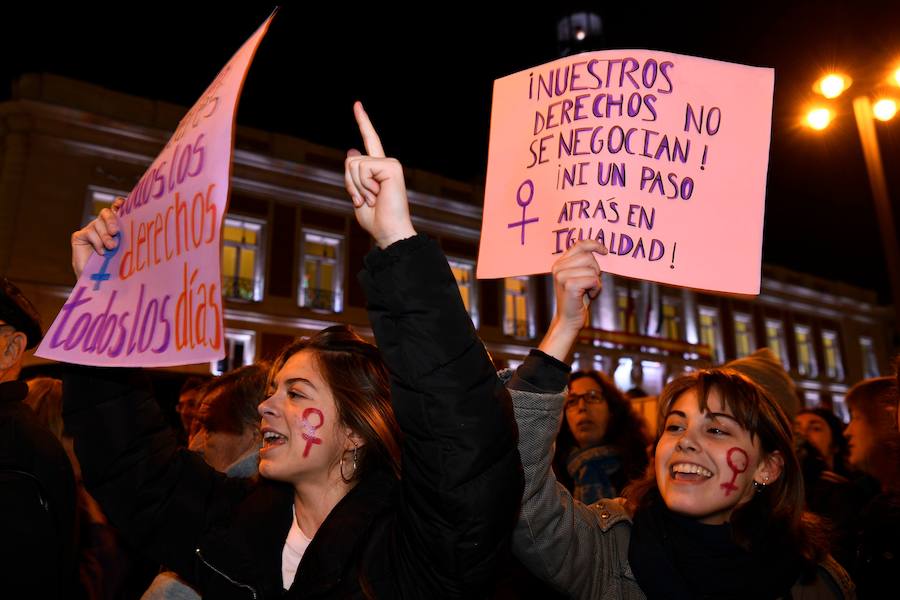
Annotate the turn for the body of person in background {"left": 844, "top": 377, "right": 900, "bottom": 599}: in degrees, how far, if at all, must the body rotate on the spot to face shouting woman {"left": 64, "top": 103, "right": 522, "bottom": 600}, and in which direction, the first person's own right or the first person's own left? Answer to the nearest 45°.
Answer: approximately 45° to the first person's own left

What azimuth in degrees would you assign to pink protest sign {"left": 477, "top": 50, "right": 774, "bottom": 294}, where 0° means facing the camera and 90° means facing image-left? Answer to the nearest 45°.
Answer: approximately 0°

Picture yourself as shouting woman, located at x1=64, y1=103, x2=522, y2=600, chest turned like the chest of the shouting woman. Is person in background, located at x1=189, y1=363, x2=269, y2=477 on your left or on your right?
on your right

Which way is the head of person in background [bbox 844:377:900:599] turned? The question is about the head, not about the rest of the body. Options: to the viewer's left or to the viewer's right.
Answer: to the viewer's left

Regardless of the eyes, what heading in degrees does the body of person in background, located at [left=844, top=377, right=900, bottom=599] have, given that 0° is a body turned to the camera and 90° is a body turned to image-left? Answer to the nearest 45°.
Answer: approximately 90°

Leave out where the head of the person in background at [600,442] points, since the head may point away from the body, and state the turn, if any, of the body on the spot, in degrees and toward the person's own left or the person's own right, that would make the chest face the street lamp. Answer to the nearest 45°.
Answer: approximately 180°

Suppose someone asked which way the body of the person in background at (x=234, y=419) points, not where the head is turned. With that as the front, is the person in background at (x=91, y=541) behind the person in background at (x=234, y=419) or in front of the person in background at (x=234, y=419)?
in front
